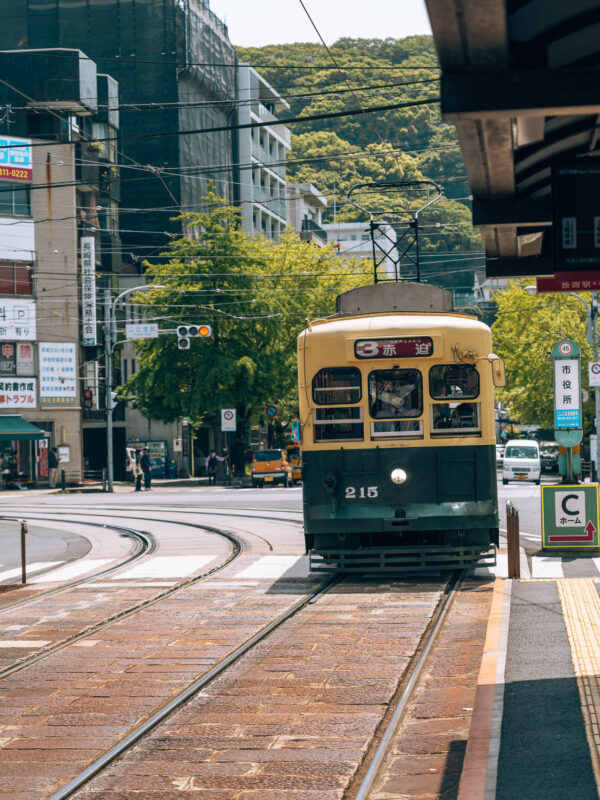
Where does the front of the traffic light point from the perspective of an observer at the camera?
facing the viewer

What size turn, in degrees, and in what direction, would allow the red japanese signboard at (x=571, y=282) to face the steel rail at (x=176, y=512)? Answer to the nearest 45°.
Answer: approximately 135° to its right

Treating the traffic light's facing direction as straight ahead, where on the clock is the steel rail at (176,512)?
The steel rail is roughly at 12 o'clock from the traffic light.

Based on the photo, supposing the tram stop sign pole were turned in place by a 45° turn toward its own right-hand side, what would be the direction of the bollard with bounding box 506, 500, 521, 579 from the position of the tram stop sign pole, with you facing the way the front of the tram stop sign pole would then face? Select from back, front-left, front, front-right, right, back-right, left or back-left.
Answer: front-left

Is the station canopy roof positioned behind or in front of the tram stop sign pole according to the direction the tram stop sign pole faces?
in front

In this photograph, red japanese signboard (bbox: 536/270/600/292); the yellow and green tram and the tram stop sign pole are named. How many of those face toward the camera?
3

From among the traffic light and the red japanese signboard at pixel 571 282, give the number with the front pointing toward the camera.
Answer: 2

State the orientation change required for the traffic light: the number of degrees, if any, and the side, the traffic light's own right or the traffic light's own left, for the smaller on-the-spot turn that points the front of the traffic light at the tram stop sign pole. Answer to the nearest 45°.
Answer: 0° — it already faces it

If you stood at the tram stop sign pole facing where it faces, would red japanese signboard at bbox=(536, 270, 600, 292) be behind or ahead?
ahead

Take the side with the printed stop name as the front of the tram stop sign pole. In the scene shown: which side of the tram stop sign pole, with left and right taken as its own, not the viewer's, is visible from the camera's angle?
front

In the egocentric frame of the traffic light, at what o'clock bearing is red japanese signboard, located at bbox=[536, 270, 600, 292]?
The red japanese signboard is roughly at 12 o'clock from the traffic light.

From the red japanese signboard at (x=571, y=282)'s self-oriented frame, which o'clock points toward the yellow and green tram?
The yellow and green tram is roughly at 5 o'clock from the red japanese signboard.

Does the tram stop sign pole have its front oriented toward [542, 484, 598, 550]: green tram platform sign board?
yes
